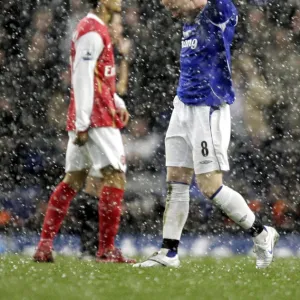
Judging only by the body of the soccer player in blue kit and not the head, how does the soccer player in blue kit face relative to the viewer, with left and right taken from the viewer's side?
facing the viewer and to the left of the viewer

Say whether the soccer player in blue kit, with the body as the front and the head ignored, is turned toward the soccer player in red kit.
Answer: no

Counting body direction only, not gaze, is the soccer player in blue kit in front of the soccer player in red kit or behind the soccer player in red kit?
in front
